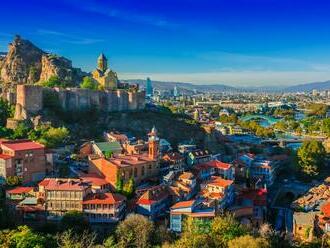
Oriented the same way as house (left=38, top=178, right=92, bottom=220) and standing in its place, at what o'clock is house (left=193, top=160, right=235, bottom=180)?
house (left=193, top=160, right=235, bottom=180) is roughly at 8 o'clock from house (left=38, top=178, right=92, bottom=220).

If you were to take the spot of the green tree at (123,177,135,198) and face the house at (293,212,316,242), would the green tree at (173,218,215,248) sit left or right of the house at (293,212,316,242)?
right

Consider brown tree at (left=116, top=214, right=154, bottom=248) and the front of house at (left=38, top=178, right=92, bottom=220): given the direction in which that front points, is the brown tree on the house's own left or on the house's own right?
on the house's own left

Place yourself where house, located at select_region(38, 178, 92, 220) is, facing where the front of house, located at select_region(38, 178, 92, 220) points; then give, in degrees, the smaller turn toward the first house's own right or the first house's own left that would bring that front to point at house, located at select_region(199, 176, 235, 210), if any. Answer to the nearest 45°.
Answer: approximately 90° to the first house's own left

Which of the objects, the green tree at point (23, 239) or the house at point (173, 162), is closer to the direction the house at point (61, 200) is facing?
the green tree

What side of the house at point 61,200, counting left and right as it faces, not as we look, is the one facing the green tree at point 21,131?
back

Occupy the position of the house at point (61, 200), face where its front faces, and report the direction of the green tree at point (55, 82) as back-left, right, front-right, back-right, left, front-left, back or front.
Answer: back

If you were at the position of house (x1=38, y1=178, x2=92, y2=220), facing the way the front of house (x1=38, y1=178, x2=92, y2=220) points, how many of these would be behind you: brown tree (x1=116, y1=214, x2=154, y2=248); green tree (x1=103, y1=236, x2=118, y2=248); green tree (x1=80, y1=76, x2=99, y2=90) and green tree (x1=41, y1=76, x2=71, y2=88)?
2

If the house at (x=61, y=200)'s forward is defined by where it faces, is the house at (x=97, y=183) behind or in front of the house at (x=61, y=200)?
behind

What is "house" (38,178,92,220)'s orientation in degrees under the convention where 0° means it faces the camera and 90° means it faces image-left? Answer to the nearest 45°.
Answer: approximately 0°

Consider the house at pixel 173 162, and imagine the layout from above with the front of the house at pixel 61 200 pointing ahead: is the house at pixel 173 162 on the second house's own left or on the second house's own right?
on the second house's own left

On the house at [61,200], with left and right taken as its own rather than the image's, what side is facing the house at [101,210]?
left

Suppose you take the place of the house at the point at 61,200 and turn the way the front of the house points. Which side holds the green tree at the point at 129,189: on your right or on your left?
on your left

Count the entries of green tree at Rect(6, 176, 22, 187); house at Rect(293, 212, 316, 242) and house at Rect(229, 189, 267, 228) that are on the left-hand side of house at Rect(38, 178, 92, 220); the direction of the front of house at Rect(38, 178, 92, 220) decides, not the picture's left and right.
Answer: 2
